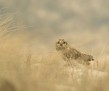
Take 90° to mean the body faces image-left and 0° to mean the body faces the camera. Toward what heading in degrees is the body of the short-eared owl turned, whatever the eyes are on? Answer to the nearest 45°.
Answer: approximately 45°
